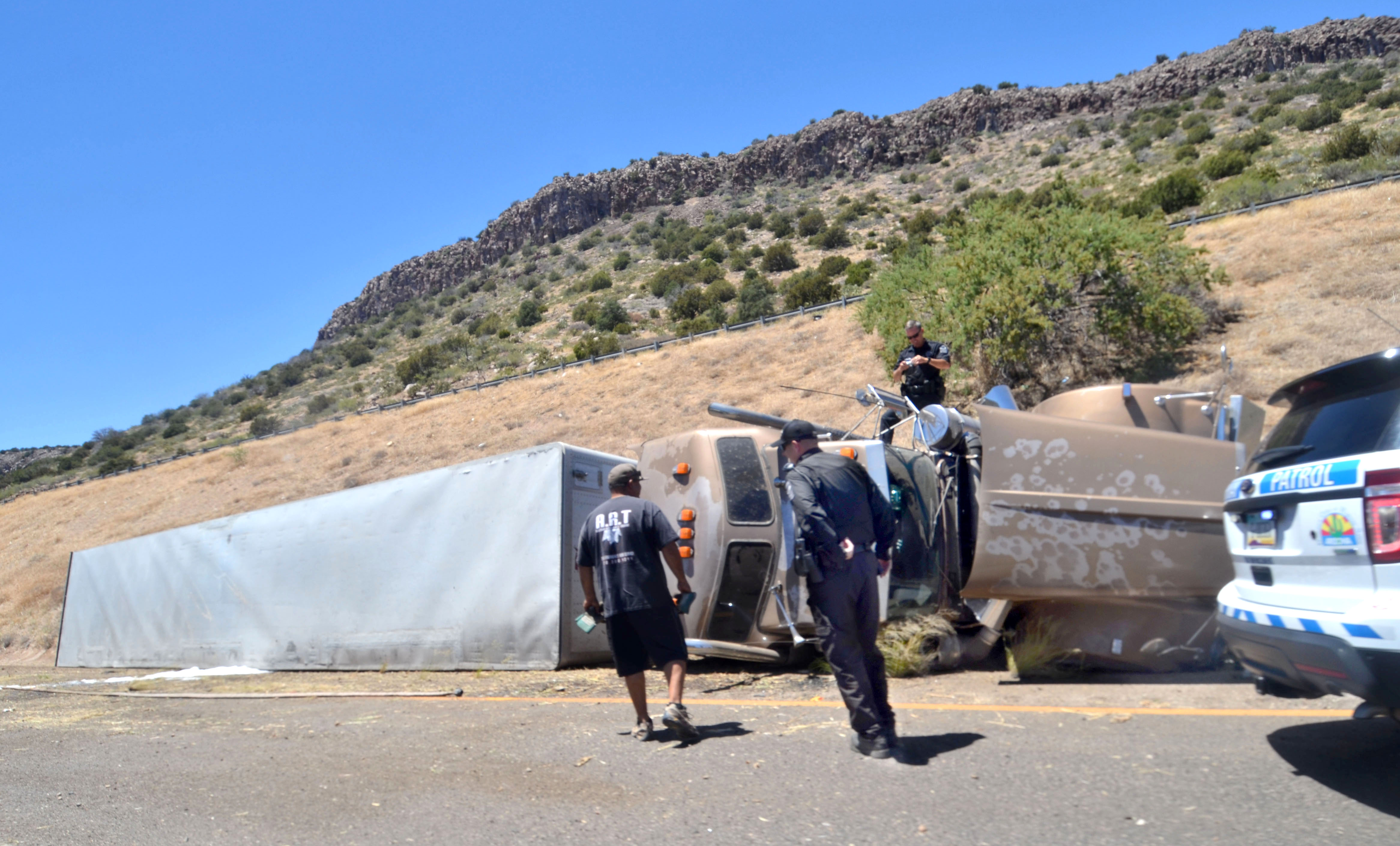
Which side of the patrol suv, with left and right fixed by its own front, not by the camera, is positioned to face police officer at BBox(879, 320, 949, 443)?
left

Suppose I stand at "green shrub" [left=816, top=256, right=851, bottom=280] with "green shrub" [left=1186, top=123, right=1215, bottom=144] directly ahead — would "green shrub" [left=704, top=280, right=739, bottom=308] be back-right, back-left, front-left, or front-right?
back-left

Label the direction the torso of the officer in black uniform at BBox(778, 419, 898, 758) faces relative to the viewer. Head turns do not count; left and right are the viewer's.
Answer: facing away from the viewer and to the left of the viewer

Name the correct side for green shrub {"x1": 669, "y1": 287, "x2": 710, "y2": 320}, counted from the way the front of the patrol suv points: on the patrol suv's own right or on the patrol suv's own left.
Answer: on the patrol suv's own left

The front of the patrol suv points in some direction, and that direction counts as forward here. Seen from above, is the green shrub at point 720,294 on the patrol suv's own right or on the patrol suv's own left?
on the patrol suv's own left

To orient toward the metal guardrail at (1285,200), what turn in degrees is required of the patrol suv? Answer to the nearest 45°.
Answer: approximately 45° to its left

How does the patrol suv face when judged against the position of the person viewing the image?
facing away from the viewer and to the right of the viewer
